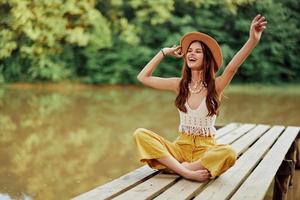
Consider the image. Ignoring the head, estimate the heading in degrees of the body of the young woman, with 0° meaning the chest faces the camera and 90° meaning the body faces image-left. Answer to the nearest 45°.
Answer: approximately 0°
